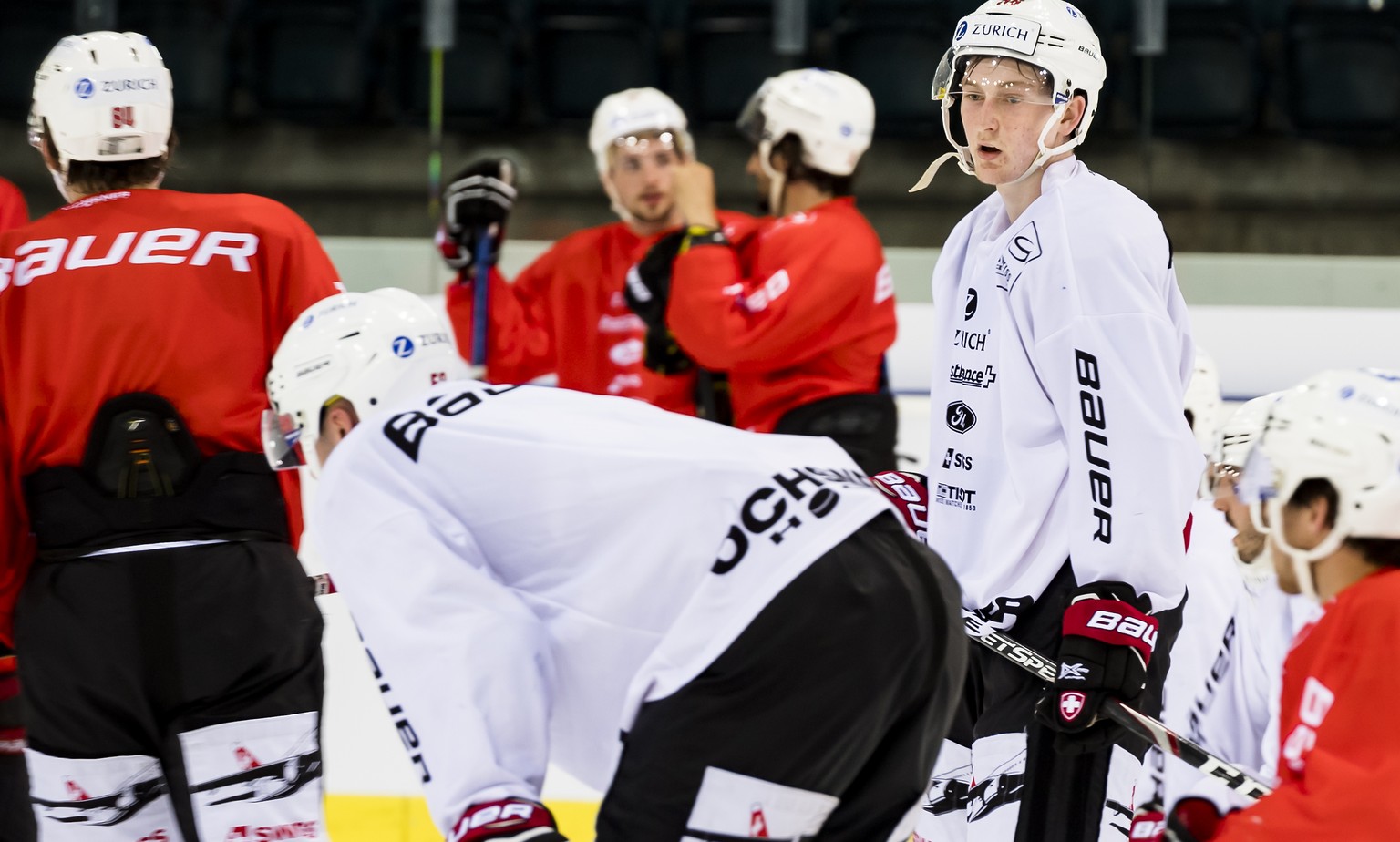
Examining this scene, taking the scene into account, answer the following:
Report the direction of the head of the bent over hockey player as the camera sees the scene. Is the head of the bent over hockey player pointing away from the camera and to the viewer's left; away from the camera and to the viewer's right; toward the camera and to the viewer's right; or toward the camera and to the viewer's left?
away from the camera and to the viewer's left

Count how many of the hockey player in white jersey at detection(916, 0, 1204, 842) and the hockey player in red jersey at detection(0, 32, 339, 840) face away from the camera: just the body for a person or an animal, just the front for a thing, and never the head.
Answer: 1

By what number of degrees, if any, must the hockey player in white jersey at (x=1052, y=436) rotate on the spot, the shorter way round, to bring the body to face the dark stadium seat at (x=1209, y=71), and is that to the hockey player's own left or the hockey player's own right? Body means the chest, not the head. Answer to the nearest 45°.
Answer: approximately 135° to the hockey player's own right

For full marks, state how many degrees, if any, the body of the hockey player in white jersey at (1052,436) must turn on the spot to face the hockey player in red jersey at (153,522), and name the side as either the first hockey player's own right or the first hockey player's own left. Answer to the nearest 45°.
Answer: approximately 45° to the first hockey player's own right

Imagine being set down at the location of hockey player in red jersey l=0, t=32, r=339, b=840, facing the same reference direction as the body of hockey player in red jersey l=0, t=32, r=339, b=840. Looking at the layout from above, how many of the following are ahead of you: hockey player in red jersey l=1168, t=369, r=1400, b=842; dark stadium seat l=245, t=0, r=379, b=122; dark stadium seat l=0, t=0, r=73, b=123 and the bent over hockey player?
2

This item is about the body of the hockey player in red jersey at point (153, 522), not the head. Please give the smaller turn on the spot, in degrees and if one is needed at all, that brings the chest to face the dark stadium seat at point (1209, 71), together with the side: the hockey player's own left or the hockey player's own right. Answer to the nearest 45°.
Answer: approximately 45° to the hockey player's own right

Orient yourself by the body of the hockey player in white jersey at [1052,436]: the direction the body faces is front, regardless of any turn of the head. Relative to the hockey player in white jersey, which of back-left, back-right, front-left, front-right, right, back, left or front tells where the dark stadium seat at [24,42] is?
right

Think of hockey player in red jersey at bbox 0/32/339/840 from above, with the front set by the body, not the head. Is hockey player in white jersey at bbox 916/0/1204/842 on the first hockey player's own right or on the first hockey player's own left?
on the first hockey player's own right

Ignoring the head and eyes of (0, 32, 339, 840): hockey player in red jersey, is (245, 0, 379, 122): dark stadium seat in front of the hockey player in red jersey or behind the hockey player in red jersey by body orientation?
in front

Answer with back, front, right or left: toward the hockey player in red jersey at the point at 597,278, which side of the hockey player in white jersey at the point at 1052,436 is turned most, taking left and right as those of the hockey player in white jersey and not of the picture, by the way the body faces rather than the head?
right

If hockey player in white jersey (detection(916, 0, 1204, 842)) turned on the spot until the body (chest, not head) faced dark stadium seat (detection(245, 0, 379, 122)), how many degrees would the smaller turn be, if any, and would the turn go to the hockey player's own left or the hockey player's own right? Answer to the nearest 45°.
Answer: approximately 90° to the hockey player's own right

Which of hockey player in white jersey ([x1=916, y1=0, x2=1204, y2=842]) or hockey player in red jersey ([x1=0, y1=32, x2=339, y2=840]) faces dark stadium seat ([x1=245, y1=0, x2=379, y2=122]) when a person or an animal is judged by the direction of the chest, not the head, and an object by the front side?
the hockey player in red jersey

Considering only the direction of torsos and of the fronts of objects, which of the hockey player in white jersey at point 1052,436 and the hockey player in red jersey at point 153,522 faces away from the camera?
the hockey player in red jersey

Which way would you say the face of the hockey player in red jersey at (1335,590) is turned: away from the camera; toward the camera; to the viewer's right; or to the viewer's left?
to the viewer's left

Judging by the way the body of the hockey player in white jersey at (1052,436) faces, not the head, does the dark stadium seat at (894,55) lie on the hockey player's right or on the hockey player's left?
on the hockey player's right

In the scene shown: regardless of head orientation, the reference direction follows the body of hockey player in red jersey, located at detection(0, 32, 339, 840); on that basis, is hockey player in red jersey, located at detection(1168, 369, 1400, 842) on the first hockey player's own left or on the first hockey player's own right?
on the first hockey player's own right

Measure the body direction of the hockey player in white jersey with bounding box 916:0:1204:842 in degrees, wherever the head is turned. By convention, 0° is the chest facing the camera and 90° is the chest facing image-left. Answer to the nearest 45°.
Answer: approximately 45°

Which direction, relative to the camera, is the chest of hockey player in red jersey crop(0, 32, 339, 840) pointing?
away from the camera
